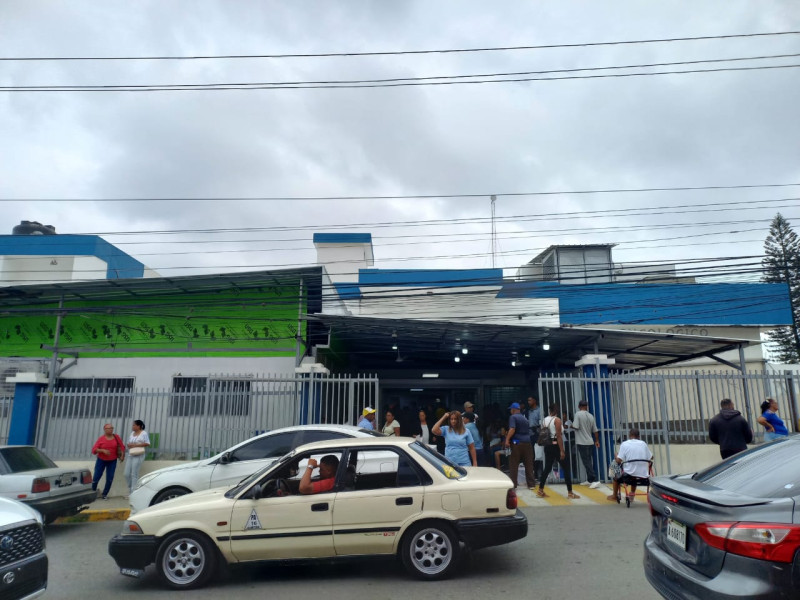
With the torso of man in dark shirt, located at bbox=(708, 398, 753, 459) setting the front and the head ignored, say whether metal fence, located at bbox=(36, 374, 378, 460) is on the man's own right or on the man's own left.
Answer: on the man's own left

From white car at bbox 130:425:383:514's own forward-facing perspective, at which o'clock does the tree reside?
The tree is roughly at 5 o'clock from the white car.

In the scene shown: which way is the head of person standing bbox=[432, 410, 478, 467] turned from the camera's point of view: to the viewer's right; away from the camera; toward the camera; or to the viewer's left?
toward the camera

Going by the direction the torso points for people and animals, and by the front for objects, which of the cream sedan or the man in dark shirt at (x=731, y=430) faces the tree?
the man in dark shirt

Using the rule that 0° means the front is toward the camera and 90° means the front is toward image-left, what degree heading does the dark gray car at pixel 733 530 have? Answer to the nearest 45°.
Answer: approximately 225°

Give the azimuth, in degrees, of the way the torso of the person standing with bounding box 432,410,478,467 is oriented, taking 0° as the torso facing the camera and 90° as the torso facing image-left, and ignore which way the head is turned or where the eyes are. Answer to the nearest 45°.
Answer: approximately 0°

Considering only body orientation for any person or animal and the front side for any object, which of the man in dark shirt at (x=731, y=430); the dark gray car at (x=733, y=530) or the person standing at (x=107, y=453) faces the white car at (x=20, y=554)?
the person standing

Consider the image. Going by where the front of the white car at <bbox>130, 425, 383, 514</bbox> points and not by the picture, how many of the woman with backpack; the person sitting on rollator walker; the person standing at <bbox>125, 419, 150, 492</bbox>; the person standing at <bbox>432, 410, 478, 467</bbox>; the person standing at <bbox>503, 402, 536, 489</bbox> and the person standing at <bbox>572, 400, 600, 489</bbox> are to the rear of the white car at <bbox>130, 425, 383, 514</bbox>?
5

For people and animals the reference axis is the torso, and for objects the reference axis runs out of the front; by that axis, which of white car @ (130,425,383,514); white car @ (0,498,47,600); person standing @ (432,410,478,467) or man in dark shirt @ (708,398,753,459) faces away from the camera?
the man in dark shirt

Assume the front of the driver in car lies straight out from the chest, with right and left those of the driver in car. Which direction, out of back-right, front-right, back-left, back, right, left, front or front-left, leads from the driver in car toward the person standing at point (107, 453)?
front-right

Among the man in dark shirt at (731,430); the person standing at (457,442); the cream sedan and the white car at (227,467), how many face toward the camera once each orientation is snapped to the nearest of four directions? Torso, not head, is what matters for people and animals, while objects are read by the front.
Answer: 1

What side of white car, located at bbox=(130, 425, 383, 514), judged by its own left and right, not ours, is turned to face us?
left

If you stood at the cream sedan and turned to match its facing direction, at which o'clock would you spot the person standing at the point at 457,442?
The person standing is roughly at 4 o'clock from the cream sedan.

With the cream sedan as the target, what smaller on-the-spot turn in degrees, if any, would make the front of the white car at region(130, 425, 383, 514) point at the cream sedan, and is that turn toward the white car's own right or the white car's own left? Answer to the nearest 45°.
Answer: approximately 90° to the white car's own left

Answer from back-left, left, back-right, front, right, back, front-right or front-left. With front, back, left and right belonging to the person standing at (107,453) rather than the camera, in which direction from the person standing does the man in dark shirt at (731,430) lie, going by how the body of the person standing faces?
front-left
